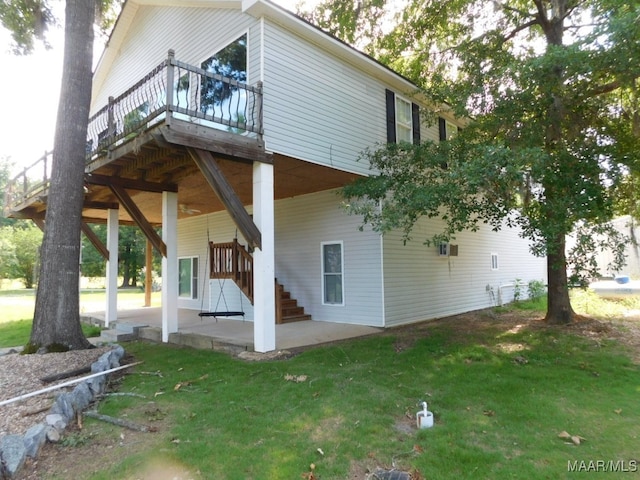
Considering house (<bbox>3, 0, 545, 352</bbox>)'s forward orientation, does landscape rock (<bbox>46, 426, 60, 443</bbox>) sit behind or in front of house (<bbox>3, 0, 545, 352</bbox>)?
in front

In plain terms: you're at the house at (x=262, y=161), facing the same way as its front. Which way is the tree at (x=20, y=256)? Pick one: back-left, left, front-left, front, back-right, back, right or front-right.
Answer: right
